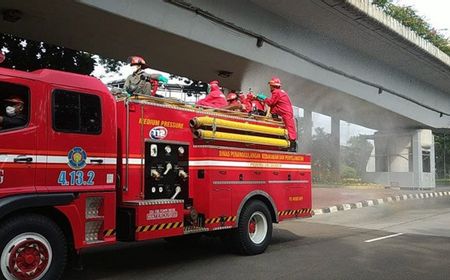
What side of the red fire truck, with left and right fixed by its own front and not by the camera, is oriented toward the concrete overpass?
right

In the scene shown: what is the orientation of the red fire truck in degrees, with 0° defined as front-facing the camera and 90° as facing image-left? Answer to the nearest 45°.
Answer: approximately 45°

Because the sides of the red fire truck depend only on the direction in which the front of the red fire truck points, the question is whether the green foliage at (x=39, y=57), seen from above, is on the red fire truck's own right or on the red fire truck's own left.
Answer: on the red fire truck's own right

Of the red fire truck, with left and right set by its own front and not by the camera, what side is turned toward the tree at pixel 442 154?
back

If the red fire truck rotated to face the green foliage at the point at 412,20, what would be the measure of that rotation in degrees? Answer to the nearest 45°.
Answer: approximately 180°

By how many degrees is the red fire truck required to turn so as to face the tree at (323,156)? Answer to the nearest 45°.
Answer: approximately 180°
